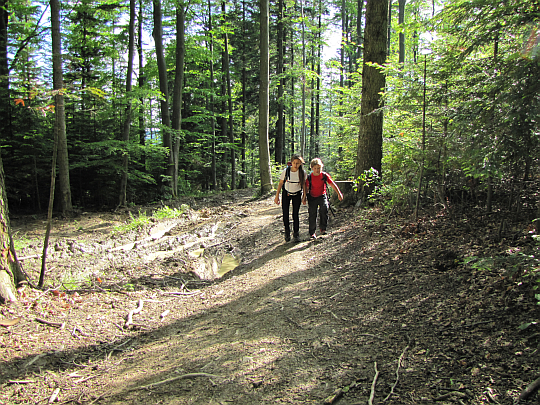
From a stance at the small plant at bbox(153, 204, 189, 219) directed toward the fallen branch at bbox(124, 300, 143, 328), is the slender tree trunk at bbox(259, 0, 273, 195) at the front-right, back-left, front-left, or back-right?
back-left

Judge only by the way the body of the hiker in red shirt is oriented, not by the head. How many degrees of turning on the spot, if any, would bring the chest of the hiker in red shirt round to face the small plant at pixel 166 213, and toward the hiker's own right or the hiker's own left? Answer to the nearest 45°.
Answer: approximately 135° to the hiker's own right

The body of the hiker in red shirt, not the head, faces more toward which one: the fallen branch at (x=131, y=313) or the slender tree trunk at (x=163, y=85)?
the fallen branch

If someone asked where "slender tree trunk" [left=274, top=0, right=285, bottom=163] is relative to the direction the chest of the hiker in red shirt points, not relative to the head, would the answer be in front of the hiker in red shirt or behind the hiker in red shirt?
behind

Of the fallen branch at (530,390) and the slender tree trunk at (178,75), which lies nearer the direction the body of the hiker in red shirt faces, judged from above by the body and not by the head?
the fallen branch

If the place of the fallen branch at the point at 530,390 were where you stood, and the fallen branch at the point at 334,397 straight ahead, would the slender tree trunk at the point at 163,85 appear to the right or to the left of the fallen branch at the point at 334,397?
right

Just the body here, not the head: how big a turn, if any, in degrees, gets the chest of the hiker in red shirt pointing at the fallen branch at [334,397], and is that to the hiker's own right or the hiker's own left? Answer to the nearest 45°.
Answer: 0° — they already face it

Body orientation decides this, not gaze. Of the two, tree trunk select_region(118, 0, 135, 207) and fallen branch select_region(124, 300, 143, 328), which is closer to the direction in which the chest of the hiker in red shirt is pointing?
the fallen branch

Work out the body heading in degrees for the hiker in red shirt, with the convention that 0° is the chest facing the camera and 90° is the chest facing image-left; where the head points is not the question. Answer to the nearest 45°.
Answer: approximately 0°

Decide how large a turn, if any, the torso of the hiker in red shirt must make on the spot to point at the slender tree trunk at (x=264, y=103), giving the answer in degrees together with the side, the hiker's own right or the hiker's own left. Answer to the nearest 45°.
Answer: approximately 180°
